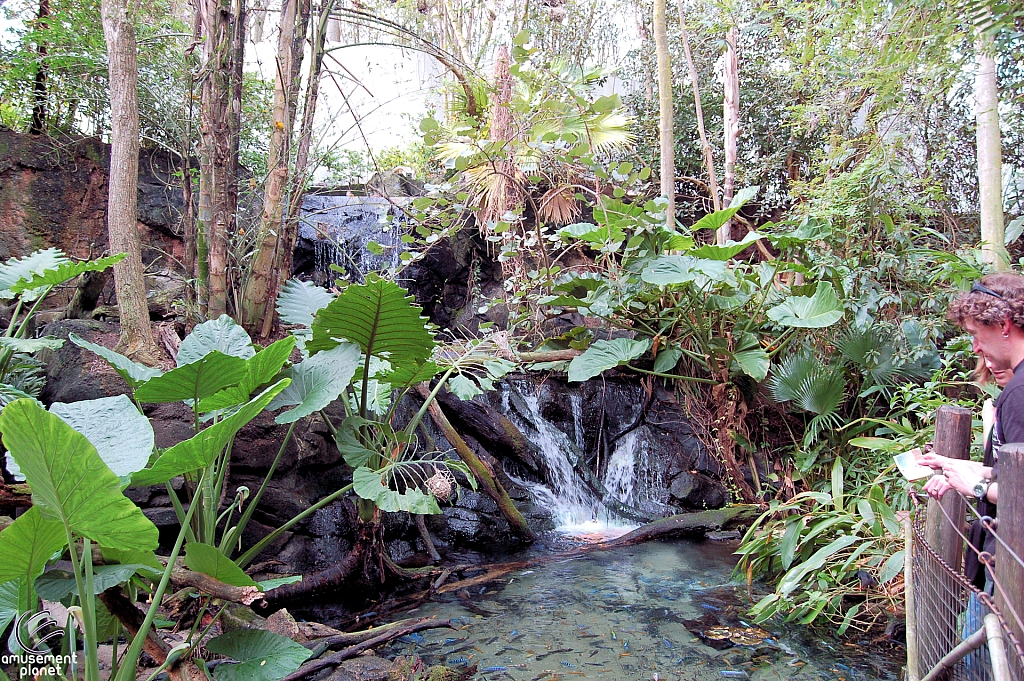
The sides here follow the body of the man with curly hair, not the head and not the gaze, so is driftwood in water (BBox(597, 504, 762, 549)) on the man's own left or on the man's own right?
on the man's own right

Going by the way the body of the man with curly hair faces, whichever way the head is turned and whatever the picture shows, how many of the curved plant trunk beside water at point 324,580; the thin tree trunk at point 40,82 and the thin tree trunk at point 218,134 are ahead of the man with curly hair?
3

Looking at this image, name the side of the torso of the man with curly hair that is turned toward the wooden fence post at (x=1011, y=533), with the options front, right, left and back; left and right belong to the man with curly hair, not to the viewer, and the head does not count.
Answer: left

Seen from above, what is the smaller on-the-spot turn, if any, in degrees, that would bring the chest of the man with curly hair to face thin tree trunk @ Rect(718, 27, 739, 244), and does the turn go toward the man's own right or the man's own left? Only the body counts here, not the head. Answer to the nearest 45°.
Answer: approximately 90° to the man's own right

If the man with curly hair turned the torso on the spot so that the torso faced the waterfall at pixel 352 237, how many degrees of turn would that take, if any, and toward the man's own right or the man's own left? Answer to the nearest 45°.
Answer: approximately 45° to the man's own right

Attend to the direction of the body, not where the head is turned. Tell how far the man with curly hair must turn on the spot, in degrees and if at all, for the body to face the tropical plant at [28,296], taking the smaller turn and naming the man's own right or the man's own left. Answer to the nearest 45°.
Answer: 0° — they already face it

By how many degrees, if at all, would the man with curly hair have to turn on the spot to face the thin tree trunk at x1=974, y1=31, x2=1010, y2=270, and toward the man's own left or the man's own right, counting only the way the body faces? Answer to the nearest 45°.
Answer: approximately 90° to the man's own right

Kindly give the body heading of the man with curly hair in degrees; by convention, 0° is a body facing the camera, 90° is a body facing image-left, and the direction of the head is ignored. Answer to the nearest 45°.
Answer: approximately 90°
